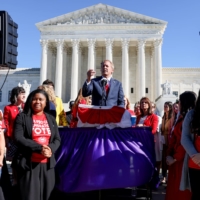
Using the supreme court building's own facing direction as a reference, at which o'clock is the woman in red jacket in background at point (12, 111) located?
The woman in red jacket in background is roughly at 12 o'clock from the supreme court building.

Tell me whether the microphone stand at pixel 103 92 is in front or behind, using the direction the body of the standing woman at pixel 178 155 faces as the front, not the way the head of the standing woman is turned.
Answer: in front

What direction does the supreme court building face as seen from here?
toward the camera

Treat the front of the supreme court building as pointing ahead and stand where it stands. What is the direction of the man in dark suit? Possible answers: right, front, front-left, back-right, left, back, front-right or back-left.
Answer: front

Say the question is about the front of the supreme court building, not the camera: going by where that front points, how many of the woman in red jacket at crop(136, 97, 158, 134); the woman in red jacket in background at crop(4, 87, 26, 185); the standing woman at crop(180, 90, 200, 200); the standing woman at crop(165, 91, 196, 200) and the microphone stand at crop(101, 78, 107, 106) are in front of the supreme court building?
5

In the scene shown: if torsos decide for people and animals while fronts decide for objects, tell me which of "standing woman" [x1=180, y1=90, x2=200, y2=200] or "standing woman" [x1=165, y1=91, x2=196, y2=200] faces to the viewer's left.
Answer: "standing woman" [x1=165, y1=91, x2=196, y2=200]

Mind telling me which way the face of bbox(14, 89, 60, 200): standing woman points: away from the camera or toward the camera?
toward the camera

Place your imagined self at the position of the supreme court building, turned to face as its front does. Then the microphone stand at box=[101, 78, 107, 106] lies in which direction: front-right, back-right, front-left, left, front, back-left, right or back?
front

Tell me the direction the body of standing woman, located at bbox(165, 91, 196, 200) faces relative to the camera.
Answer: to the viewer's left

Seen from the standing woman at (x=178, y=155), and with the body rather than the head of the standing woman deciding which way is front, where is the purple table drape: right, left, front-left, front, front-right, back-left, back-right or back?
front

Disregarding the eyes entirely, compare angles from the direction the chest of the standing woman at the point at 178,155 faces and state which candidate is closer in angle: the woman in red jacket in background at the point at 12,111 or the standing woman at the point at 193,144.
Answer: the woman in red jacket in background

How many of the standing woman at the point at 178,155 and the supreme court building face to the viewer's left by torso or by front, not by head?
1
